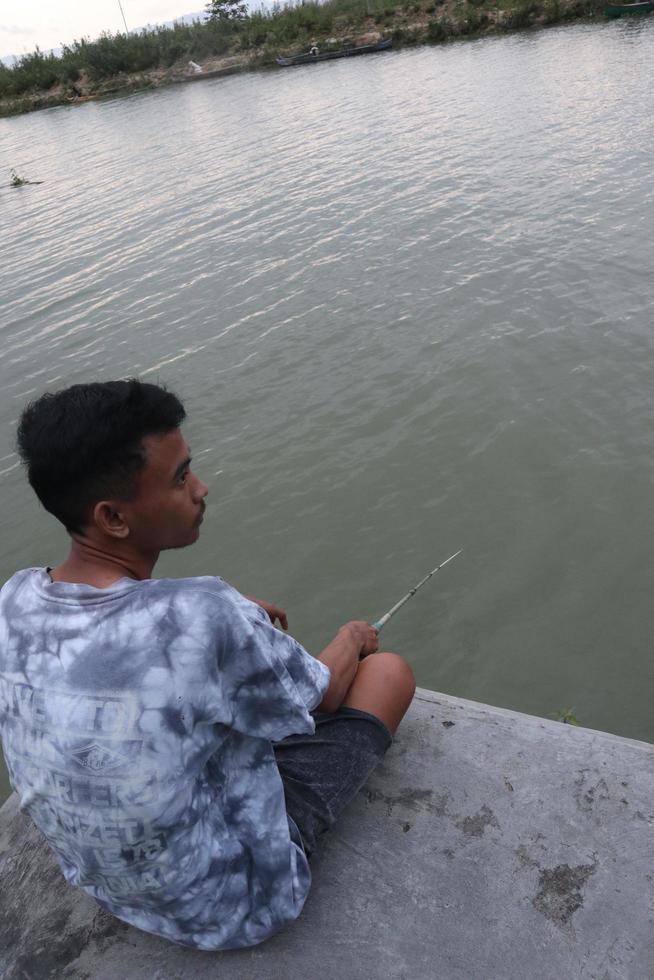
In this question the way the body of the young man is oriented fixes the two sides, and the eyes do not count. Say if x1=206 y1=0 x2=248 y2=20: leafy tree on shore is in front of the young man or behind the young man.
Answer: in front

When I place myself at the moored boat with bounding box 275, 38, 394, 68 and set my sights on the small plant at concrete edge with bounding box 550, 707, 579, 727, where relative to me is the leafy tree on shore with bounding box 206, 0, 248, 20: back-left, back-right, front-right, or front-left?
back-right

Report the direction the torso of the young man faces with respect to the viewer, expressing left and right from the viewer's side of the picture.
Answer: facing away from the viewer and to the right of the viewer

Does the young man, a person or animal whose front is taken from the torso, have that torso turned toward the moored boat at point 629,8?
yes

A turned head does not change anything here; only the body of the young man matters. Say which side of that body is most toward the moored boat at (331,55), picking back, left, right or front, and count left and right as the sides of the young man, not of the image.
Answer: front

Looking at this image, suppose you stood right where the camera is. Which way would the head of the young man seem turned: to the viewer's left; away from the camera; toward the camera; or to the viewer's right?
to the viewer's right

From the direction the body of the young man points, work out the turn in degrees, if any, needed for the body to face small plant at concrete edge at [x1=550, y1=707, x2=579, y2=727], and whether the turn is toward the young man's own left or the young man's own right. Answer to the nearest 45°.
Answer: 0° — they already face it
